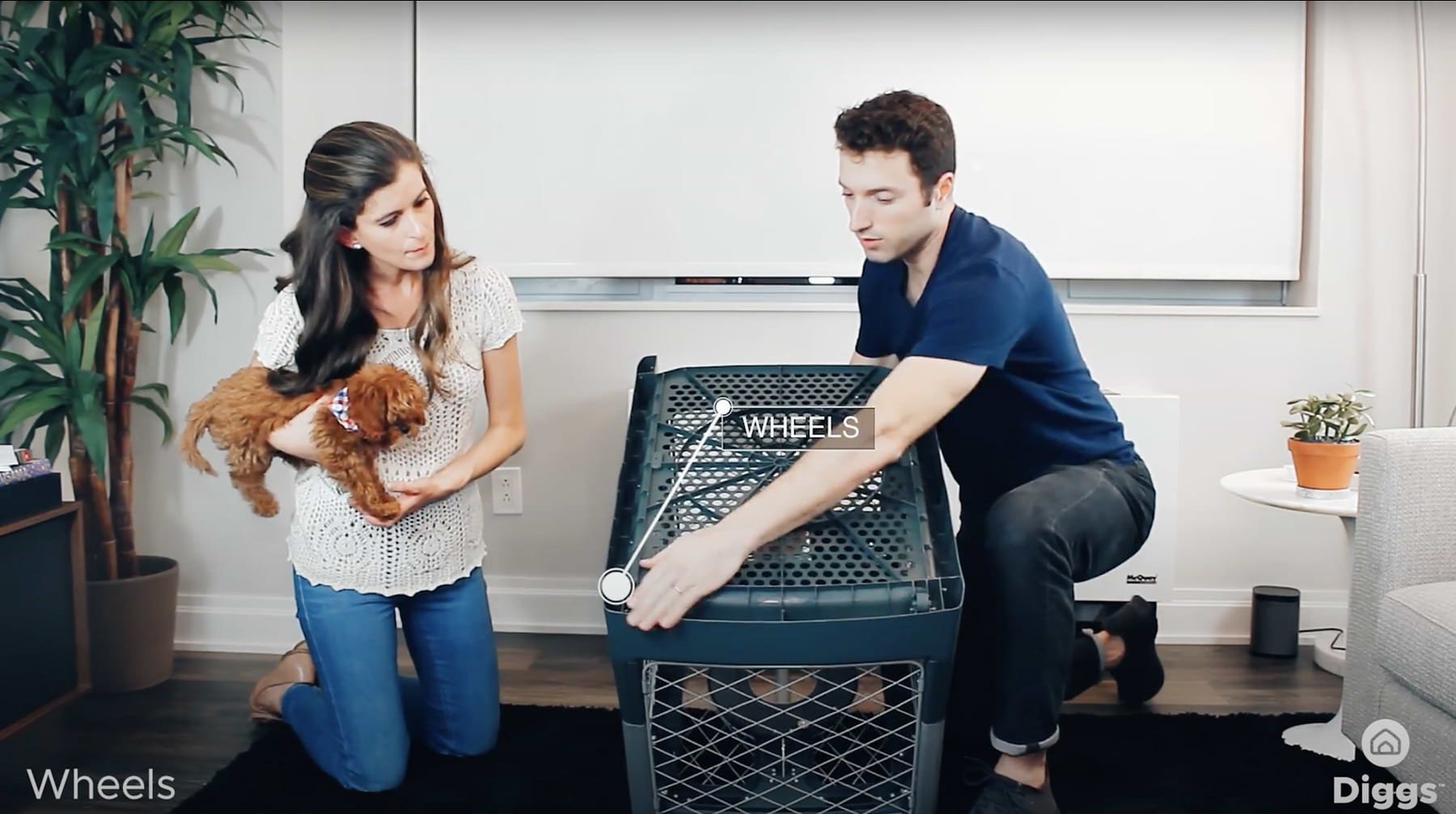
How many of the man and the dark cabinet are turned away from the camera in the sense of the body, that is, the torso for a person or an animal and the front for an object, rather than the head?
0

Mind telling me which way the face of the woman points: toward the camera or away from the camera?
toward the camera

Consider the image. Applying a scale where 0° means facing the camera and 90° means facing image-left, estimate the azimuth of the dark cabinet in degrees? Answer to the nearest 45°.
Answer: approximately 315°

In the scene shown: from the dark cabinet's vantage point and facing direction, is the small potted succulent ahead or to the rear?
ahead

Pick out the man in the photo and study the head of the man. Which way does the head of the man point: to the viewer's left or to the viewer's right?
to the viewer's left

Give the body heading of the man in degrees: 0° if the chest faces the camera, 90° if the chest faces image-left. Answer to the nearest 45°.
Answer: approximately 45°

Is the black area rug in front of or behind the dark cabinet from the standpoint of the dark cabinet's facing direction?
in front
